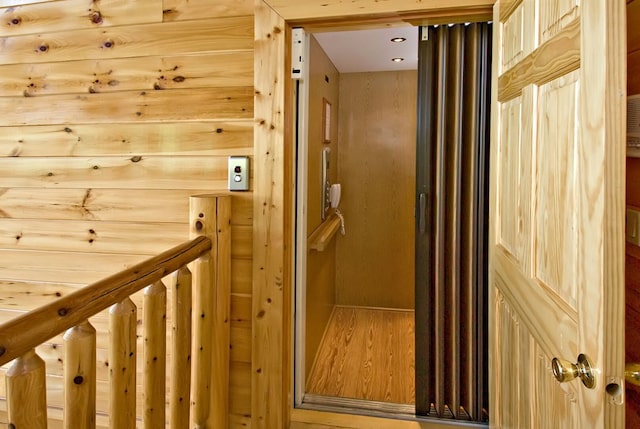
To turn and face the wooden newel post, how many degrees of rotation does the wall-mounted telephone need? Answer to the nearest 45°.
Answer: approximately 90° to its right

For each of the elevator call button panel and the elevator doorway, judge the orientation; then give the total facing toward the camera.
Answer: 2

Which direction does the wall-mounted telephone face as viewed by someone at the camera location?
facing to the right of the viewer

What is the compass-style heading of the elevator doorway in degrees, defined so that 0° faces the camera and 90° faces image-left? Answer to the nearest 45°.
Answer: approximately 0°
